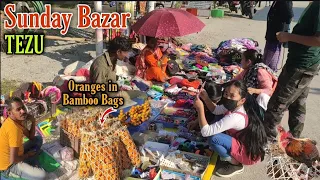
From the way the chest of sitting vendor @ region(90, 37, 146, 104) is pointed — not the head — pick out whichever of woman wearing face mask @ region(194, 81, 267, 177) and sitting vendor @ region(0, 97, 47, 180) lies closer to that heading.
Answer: the woman wearing face mask

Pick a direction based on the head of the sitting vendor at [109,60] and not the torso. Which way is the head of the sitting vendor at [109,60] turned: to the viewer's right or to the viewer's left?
to the viewer's right

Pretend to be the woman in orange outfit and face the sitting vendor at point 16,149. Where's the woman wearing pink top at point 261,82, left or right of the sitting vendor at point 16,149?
left

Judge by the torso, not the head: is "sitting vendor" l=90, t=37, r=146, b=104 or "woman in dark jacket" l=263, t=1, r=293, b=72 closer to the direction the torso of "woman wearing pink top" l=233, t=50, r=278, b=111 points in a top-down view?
the sitting vendor

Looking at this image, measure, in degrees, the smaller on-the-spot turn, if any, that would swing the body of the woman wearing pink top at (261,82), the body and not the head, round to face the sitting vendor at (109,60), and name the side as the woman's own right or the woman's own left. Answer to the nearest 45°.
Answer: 0° — they already face them

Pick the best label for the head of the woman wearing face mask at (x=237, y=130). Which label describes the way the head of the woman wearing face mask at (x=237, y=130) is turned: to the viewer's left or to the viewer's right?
to the viewer's left

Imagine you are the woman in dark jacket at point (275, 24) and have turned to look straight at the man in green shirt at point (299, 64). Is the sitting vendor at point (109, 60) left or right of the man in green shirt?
right

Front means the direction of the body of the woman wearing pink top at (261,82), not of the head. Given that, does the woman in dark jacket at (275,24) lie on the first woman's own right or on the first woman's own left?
on the first woman's own right

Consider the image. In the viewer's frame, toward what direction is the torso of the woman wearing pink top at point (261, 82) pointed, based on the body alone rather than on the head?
to the viewer's left
